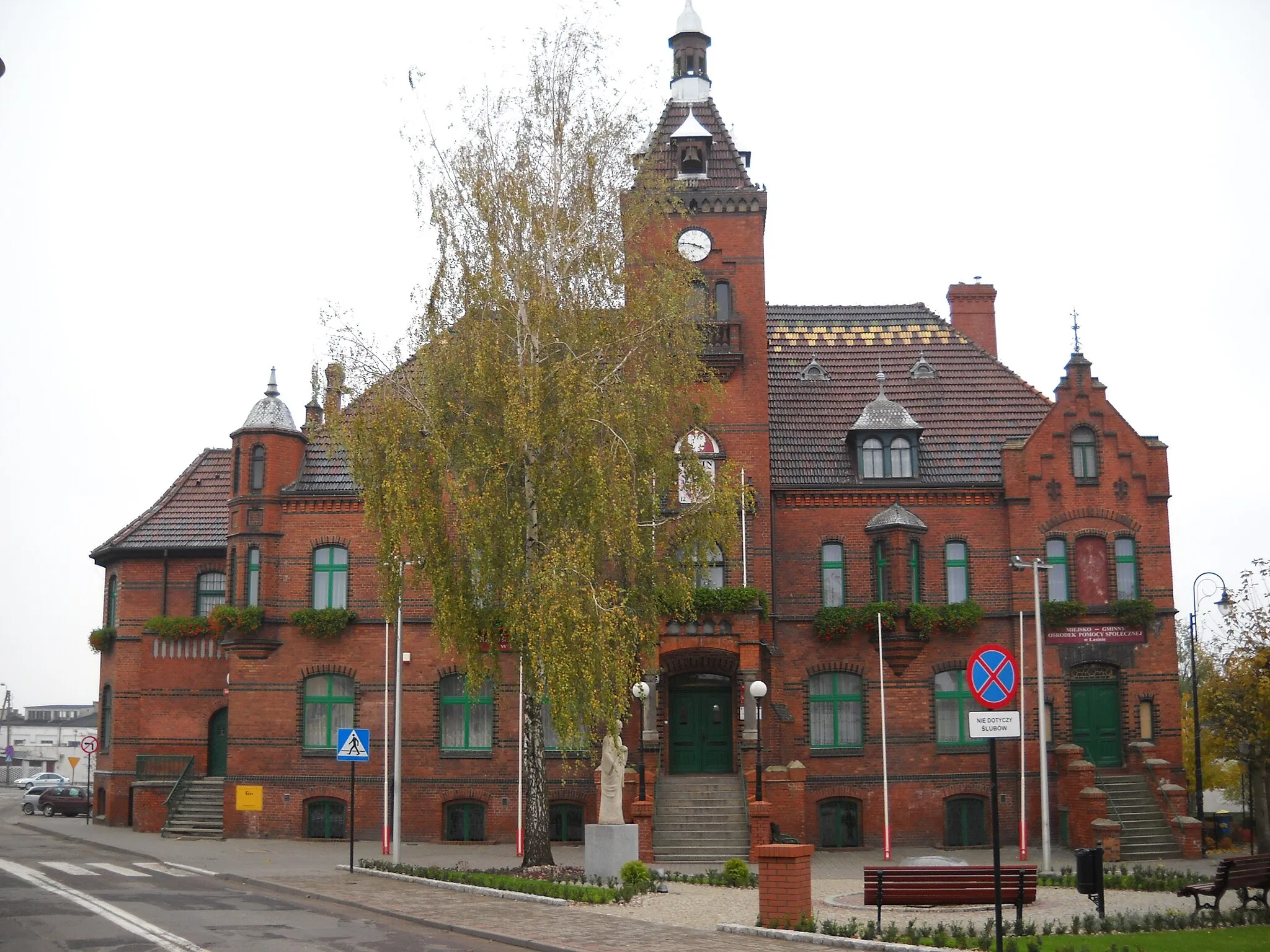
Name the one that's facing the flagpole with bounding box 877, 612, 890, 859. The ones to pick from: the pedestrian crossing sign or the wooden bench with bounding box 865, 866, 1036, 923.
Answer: the wooden bench

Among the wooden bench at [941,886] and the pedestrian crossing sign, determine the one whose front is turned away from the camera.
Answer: the wooden bench

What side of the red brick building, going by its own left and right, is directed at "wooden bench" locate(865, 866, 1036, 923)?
front

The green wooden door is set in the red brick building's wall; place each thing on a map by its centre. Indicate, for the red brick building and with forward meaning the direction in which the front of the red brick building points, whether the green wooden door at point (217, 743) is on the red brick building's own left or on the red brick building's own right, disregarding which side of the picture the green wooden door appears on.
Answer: on the red brick building's own right

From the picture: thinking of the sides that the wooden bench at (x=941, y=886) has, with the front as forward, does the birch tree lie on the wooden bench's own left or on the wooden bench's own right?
on the wooden bench's own left

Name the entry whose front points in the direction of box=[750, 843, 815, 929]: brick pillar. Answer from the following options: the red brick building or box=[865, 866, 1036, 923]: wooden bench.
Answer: the red brick building

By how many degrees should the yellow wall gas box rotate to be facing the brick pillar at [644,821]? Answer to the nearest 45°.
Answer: approximately 45° to its left

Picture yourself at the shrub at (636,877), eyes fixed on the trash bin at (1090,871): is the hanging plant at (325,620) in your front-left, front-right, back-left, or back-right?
back-left

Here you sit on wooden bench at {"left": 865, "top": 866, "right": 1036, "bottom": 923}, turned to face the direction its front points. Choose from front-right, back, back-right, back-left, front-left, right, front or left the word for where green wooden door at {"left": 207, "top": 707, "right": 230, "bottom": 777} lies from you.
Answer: front-left

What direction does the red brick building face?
toward the camera

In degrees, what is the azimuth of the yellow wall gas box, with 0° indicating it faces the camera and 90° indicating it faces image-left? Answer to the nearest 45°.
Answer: approximately 0°

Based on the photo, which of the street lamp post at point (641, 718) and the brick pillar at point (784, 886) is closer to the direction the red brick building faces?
the brick pillar

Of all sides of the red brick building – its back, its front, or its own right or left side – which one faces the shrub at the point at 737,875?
front

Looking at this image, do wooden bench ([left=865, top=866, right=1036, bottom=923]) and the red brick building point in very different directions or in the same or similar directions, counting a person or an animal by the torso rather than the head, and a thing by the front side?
very different directions

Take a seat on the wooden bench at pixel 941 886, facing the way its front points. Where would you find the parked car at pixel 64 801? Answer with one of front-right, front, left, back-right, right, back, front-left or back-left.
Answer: front-left

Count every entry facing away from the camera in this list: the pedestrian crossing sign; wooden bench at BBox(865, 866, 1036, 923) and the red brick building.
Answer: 1

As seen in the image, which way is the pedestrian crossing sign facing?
toward the camera

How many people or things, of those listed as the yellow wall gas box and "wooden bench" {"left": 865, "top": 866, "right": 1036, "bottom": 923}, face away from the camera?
1
